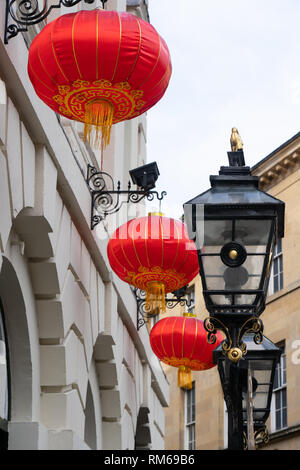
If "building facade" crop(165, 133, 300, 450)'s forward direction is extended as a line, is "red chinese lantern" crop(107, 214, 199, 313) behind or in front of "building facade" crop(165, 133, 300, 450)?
in front

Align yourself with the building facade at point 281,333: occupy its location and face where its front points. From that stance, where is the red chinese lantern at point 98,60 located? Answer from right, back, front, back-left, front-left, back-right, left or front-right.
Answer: front-left

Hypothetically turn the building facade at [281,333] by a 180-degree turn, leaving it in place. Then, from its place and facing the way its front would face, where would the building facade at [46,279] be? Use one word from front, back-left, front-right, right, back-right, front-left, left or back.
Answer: back-right

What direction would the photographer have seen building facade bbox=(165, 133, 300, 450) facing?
facing the viewer and to the left of the viewer

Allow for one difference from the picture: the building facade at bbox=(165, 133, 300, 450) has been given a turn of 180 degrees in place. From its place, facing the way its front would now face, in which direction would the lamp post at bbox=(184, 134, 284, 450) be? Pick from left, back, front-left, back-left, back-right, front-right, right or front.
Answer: back-right
